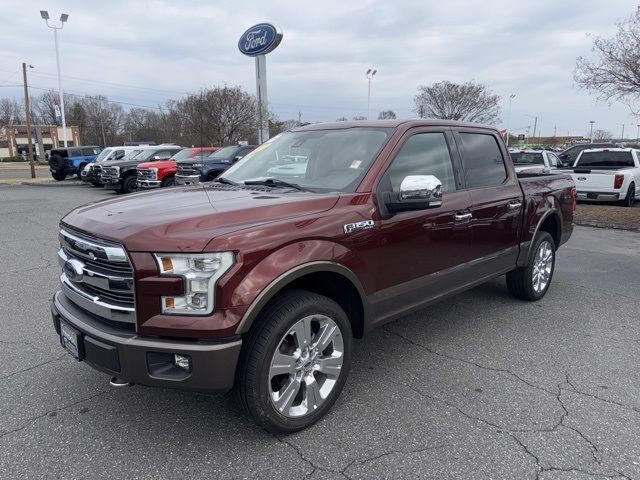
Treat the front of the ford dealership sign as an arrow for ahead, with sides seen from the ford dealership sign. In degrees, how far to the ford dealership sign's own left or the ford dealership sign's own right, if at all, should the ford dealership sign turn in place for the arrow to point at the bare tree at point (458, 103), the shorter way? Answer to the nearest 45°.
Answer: approximately 180°

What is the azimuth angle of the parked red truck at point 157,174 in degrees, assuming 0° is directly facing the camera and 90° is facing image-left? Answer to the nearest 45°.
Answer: approximately 45°

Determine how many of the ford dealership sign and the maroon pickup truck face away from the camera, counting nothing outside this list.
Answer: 0

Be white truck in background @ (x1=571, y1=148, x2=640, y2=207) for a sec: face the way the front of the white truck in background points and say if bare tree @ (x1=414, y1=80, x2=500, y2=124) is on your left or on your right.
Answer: on your left

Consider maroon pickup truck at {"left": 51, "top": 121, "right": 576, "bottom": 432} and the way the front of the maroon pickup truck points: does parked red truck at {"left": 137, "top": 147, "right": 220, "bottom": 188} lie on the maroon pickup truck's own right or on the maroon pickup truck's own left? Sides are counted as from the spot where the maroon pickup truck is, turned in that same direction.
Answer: on the maroon pickup truck's own right

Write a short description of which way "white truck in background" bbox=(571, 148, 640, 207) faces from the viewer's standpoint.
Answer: facing away from the viewer and to the right of the viewer

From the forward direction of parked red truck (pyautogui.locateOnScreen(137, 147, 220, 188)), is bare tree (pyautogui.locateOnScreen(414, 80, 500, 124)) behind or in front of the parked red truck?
behind

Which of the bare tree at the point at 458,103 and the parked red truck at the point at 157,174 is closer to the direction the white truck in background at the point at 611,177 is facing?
the bare tree

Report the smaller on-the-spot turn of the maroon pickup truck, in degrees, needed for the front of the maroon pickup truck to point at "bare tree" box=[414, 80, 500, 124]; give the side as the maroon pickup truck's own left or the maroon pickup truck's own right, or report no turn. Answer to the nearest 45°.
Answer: approximately 135° to the maroon pickup truck's own right

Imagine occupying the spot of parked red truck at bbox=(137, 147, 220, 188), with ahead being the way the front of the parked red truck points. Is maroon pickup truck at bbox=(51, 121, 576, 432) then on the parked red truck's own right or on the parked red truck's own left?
on the parked red truck's own left

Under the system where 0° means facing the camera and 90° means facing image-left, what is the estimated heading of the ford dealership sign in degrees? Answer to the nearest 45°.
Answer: approximately 45°

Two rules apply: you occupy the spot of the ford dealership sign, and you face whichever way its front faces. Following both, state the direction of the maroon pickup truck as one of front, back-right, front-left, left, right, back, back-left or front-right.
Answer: front-left

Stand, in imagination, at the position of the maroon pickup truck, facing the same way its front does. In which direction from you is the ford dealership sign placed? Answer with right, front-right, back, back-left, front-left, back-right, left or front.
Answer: back-right

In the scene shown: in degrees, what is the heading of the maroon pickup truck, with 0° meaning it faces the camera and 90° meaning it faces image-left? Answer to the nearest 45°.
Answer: approximately 45°
